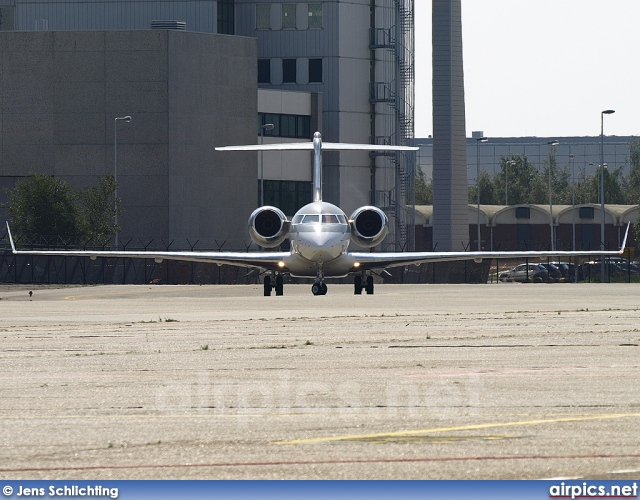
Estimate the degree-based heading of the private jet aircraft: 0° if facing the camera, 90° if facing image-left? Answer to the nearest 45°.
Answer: approximately 0°
